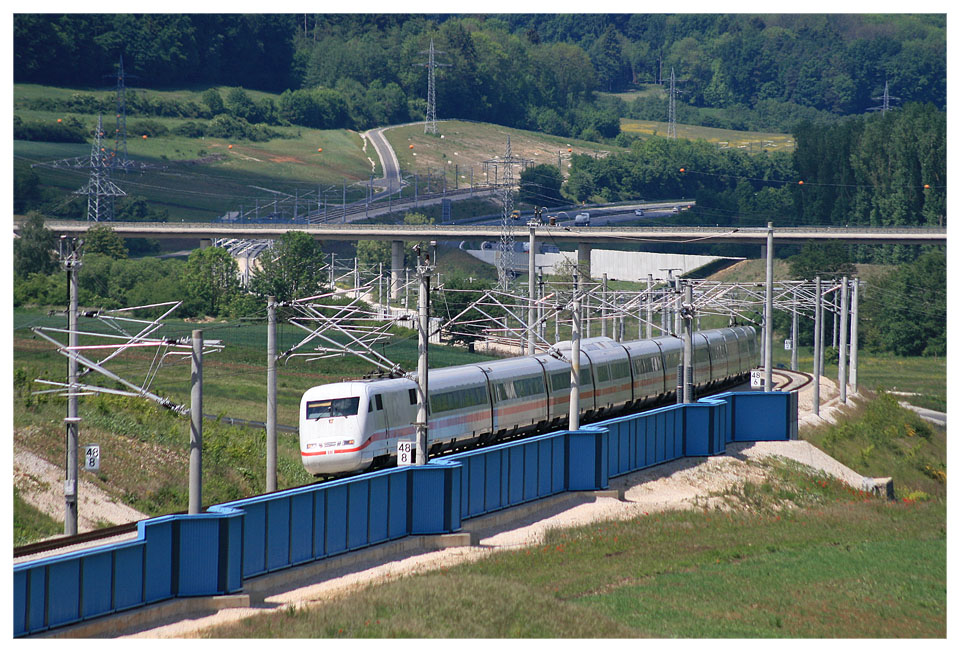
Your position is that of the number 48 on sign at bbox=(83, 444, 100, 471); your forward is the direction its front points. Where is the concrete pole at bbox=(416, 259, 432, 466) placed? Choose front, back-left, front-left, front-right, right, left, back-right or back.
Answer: left

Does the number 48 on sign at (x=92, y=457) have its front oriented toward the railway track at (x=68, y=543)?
yes

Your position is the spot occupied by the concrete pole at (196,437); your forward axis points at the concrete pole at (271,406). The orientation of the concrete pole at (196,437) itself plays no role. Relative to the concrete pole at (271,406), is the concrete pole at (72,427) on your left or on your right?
left

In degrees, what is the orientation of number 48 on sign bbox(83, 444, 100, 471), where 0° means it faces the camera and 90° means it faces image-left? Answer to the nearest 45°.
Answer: approximately 0°

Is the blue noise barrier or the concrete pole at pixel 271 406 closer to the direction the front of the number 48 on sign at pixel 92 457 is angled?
the blue noise barrier
